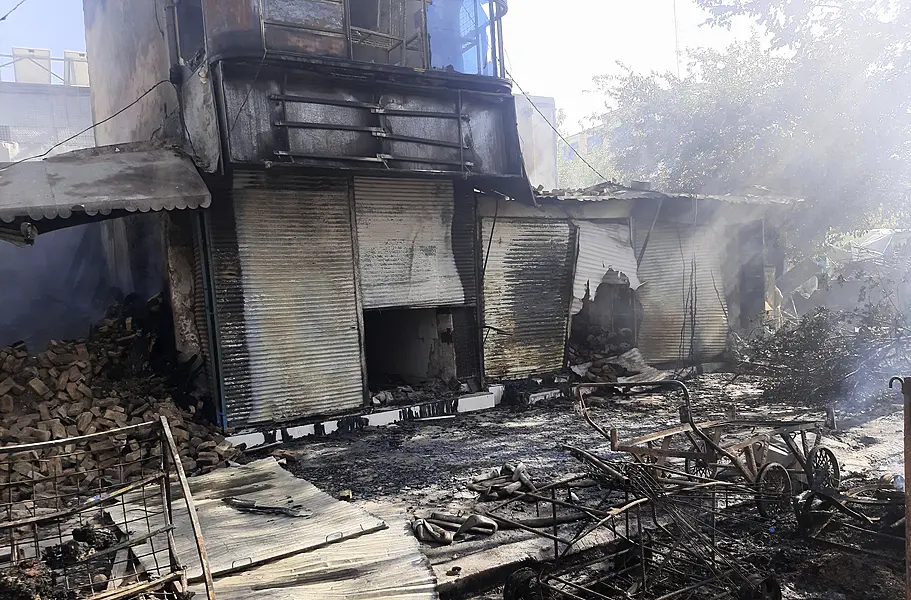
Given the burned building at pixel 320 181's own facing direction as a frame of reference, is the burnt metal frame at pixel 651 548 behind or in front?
in front

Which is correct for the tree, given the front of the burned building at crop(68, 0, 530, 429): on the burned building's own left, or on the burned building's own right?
on the burned building's own left

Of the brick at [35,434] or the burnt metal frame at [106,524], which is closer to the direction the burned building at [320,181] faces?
the burnt metal frame

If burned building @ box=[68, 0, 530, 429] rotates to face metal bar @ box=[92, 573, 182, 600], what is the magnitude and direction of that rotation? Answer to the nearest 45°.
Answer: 0° — it already faces it

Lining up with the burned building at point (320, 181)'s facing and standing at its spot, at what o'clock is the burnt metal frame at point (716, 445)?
The burnt metal frame is roughly at 11 o'clock from the burned building.

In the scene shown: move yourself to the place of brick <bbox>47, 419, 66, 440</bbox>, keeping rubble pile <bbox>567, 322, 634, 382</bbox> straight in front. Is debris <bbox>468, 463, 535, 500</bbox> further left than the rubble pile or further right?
right

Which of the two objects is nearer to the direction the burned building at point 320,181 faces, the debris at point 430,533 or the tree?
the debris

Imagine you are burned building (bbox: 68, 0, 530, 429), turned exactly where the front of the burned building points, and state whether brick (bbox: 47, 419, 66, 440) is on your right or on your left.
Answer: on your right

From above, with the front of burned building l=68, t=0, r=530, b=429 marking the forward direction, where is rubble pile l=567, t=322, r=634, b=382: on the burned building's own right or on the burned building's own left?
on the burned building's own left

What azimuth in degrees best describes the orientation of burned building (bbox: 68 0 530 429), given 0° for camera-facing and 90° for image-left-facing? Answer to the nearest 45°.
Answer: approximately 0°

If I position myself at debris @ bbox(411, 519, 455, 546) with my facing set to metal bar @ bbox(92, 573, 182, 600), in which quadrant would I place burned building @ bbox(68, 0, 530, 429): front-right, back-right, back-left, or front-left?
back-right

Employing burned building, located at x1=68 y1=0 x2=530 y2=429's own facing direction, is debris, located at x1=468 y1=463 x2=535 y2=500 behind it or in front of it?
in front
